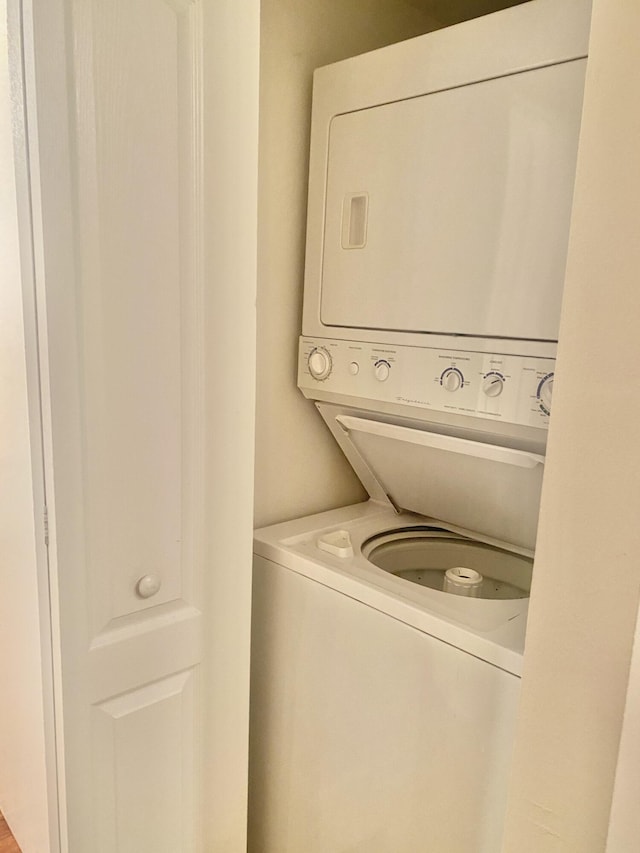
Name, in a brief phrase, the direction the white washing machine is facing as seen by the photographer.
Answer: facing the viewer and to the left of the viewer

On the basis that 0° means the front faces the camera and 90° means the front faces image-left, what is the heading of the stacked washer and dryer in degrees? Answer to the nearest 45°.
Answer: approximately 45°
